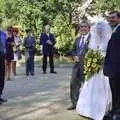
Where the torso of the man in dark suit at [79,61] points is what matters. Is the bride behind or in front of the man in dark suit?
in front

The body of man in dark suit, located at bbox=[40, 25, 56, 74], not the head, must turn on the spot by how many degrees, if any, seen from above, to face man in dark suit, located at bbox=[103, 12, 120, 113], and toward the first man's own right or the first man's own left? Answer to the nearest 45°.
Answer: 0° — they already face them

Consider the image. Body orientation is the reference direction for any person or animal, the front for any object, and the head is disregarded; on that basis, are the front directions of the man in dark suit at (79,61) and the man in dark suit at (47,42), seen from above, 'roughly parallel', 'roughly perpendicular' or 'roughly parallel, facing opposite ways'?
roughly parallel

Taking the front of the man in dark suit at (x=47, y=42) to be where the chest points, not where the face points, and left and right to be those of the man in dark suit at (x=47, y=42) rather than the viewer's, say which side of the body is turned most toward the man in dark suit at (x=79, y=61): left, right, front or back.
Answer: front

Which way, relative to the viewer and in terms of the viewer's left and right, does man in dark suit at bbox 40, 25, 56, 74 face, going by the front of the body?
facing the viewer

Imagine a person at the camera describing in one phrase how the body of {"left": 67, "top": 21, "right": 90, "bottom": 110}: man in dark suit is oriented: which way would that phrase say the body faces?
toward the camera

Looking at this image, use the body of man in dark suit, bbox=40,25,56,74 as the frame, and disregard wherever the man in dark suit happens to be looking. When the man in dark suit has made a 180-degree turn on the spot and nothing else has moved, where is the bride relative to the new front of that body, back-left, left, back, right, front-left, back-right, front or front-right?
back

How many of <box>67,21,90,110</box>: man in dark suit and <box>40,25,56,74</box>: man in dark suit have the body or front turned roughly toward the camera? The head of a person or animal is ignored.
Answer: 2
